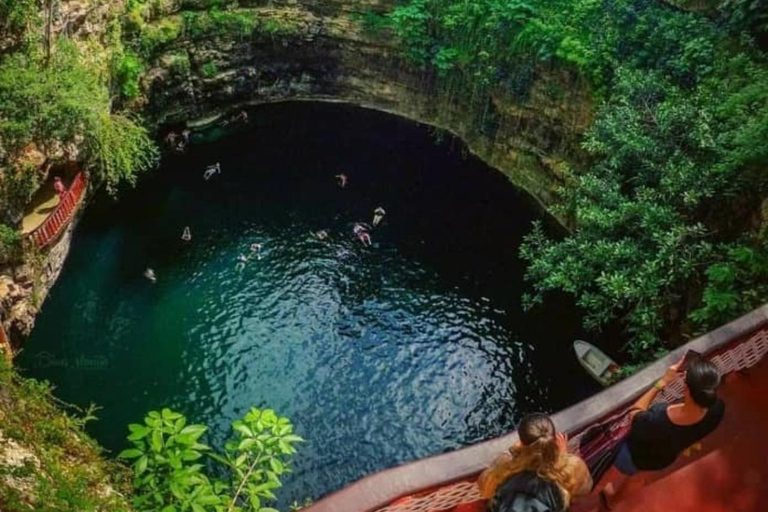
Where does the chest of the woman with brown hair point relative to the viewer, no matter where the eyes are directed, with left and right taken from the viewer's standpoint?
facing away from the viewer

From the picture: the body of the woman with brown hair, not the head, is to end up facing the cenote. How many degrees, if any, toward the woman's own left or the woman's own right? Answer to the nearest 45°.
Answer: approximately 45° to the woman's own left

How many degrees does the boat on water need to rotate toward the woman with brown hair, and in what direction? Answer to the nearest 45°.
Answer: approximately 135° to its left

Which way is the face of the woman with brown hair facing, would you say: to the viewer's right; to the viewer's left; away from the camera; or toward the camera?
away from the camera

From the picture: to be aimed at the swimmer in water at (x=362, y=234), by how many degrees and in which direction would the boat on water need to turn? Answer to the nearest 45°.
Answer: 0° — it already faces them

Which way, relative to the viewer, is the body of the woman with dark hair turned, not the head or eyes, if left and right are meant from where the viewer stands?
facing away from the viewer and to the left of the viewer

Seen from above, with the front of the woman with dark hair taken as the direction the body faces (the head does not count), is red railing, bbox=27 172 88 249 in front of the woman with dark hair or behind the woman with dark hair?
in front

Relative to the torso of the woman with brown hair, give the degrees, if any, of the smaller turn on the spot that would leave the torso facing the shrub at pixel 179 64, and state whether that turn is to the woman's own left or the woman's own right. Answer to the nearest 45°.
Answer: approximately 45° to the woman's own left

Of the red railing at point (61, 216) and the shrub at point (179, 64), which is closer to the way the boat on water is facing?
the shrub

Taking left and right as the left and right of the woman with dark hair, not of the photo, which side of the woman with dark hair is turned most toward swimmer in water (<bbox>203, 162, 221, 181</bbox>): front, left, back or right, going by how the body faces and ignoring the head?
front

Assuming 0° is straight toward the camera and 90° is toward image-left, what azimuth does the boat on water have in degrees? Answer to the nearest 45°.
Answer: approximately 135°

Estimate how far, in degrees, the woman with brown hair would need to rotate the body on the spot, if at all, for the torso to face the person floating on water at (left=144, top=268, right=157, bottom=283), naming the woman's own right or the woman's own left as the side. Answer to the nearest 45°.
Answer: approximately 45° to the woman's own left

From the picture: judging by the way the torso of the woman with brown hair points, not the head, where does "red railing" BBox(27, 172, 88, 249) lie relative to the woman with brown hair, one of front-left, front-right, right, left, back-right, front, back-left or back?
front-left

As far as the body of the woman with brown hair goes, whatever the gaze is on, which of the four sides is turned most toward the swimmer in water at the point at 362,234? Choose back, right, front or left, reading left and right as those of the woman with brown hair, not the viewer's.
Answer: front

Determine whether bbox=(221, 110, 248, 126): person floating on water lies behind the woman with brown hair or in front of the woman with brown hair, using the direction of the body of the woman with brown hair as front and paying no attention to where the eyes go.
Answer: in front

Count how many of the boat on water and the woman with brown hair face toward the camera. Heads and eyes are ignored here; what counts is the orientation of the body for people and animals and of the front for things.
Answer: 0
